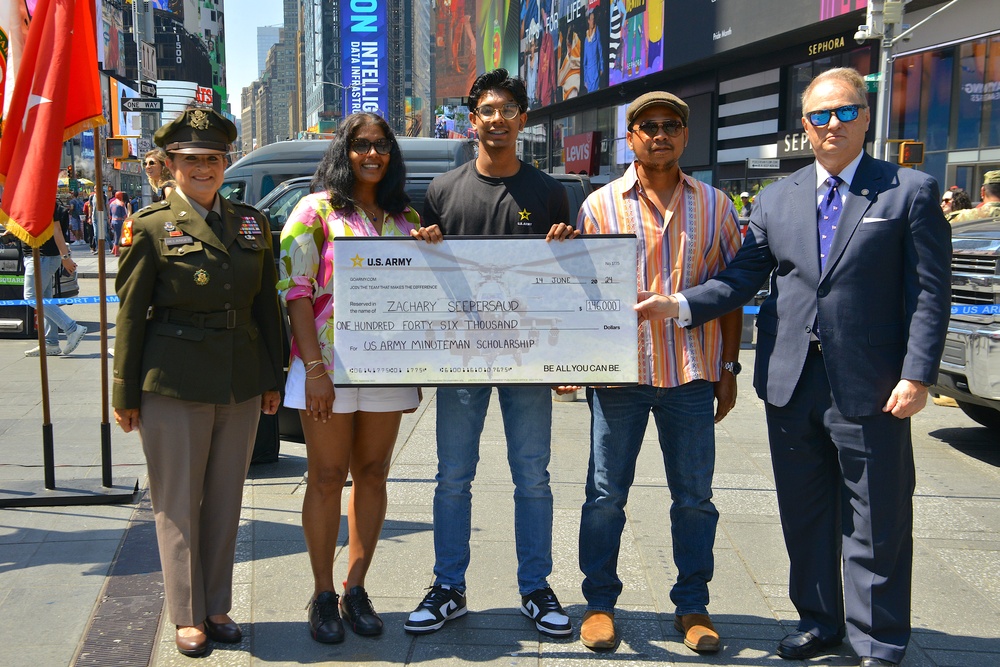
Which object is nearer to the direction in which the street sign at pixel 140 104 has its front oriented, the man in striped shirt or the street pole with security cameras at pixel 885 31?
the man in striped shirt

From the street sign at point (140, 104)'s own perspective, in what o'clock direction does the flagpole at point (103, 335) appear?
The flagpole is roughly at 12 o'clock from the street sign.

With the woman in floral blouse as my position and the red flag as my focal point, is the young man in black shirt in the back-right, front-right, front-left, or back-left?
back-right

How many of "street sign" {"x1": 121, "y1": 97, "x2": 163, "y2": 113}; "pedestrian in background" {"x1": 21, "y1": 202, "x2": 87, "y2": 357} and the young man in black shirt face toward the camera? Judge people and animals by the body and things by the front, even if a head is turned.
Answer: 2

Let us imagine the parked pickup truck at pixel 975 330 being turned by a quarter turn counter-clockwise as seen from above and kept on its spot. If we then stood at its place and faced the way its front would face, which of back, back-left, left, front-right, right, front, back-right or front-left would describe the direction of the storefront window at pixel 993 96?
back-left

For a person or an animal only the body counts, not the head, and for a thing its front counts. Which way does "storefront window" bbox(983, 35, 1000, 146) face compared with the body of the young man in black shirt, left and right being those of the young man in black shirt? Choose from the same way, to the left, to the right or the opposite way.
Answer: to the right

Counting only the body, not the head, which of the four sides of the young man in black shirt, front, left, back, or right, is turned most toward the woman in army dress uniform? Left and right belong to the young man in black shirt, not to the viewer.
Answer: right

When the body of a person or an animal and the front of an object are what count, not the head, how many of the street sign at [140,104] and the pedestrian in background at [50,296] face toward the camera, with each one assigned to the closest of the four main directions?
1
